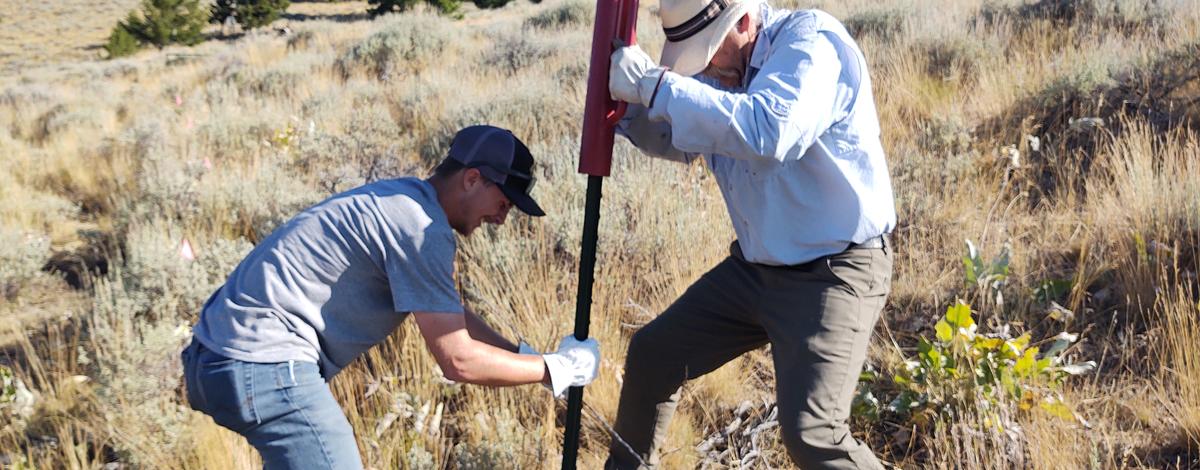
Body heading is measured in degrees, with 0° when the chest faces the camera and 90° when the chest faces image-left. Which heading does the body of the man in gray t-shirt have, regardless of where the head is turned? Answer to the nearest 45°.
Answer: approximately 270°

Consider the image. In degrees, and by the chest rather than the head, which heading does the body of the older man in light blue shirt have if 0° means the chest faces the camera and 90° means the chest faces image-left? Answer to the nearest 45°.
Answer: approximately 45°

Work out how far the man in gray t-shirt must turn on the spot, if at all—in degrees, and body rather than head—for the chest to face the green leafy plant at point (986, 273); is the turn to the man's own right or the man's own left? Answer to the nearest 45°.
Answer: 0° — they already face it

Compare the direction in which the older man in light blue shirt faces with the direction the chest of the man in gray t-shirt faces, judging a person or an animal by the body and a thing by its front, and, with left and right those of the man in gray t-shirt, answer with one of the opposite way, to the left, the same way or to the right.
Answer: the opposite way

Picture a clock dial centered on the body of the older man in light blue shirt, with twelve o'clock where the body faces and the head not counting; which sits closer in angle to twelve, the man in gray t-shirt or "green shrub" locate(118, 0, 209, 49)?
the man in gray t-shirt

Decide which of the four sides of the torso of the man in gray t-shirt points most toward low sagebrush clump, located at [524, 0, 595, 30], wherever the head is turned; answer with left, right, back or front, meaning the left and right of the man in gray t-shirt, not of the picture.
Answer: left

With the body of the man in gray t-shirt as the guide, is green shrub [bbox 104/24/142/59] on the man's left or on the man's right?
on the man's left

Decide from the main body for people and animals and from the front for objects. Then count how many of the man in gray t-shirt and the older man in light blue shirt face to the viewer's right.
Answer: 1

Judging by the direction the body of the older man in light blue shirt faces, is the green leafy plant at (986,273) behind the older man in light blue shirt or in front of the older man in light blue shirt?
behind

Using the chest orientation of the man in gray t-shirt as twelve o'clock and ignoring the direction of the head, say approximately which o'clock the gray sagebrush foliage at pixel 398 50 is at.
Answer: The gray sagebrush foliage is roughly at 9 o'clock from the man in gray t-shirt.

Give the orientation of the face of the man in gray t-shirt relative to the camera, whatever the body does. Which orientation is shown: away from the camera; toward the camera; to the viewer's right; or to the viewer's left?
to the viewer's right

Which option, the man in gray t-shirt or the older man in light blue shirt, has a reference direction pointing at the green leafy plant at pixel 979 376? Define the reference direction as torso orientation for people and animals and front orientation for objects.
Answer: the man in gray t-shirt

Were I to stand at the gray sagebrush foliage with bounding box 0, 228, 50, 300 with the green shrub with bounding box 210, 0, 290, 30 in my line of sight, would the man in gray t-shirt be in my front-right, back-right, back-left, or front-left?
back-right

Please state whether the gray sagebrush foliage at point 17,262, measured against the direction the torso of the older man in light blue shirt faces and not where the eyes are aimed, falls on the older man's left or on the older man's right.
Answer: on the older man's right
